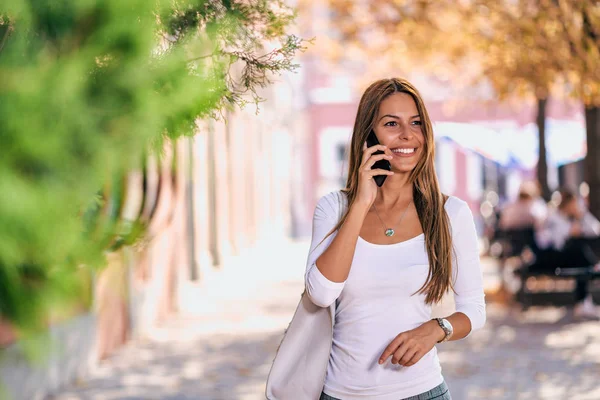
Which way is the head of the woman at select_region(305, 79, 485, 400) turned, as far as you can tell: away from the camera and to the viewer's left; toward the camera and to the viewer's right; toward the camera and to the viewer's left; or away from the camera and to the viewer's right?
toward the camera and to the viewer's right

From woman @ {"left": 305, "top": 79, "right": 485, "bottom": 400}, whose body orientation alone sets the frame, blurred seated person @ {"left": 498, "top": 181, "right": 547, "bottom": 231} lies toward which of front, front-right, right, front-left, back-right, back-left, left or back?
back

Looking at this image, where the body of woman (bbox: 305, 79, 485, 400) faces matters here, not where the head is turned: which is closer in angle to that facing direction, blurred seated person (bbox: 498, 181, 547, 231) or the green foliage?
the green foliage

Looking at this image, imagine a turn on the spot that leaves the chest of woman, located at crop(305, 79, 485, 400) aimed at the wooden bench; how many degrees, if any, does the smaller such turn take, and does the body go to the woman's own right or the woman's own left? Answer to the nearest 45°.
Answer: approximately 180°

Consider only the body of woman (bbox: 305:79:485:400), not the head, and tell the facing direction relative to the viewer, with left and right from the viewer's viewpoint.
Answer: facing the viewer

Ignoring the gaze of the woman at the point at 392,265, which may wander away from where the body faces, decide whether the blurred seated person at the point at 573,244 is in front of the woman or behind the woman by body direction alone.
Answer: behind

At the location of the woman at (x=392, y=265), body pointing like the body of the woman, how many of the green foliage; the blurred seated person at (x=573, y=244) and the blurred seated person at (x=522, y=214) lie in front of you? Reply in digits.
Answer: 1

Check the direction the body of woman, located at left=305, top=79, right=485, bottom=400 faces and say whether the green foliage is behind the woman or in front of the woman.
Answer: in front
